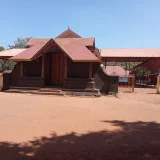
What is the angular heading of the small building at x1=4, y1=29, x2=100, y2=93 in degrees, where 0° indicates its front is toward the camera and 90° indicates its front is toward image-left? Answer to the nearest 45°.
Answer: approximately 0°
